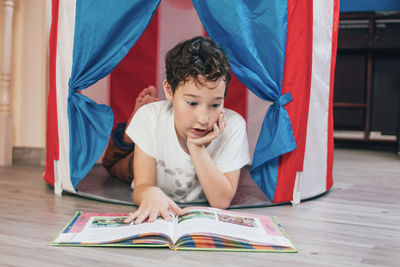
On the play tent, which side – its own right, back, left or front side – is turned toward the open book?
front

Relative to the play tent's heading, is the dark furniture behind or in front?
behind

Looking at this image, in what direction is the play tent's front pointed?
toward the camera

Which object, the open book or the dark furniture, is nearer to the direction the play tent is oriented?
the open book
